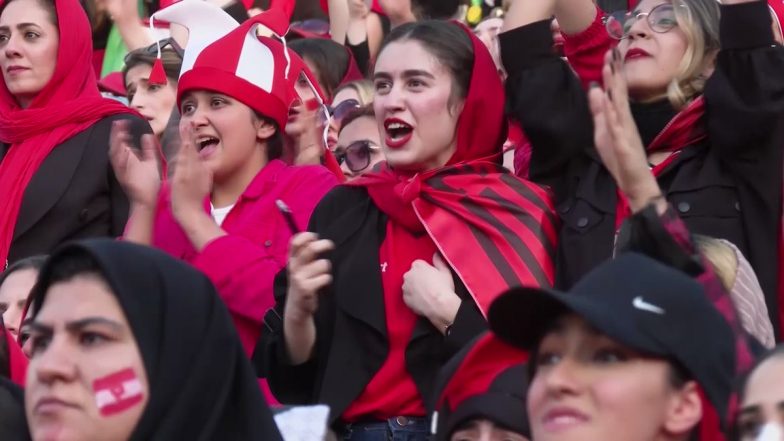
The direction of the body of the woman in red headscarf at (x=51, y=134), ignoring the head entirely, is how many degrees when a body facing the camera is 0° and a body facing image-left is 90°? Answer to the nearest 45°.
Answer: approximately 45°

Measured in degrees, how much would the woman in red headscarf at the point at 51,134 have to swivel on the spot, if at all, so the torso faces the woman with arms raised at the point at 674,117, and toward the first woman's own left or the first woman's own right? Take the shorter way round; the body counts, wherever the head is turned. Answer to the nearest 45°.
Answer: approximately 90° to the first woman's own left

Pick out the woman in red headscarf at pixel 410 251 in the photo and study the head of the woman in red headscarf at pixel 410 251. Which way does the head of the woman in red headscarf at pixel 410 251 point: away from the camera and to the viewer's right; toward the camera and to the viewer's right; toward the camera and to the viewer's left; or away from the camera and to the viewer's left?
toward the camera and to the viewer's left

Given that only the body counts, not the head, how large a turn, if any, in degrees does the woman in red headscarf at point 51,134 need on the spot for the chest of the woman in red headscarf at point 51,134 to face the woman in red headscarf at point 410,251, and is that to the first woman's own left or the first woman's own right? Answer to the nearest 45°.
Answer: approximately 90° to the first woman's own left

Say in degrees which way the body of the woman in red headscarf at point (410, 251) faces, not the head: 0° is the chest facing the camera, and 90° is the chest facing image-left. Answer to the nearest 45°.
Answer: approximately 45°

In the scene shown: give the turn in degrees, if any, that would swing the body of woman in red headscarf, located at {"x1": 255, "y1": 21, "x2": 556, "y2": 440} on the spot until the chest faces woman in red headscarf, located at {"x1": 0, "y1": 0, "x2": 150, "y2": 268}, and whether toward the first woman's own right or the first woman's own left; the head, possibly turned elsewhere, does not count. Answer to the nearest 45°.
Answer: approximately 90° to the first woman's own right

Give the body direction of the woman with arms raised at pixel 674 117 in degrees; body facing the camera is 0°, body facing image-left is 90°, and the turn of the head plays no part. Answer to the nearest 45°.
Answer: approximately 45°
